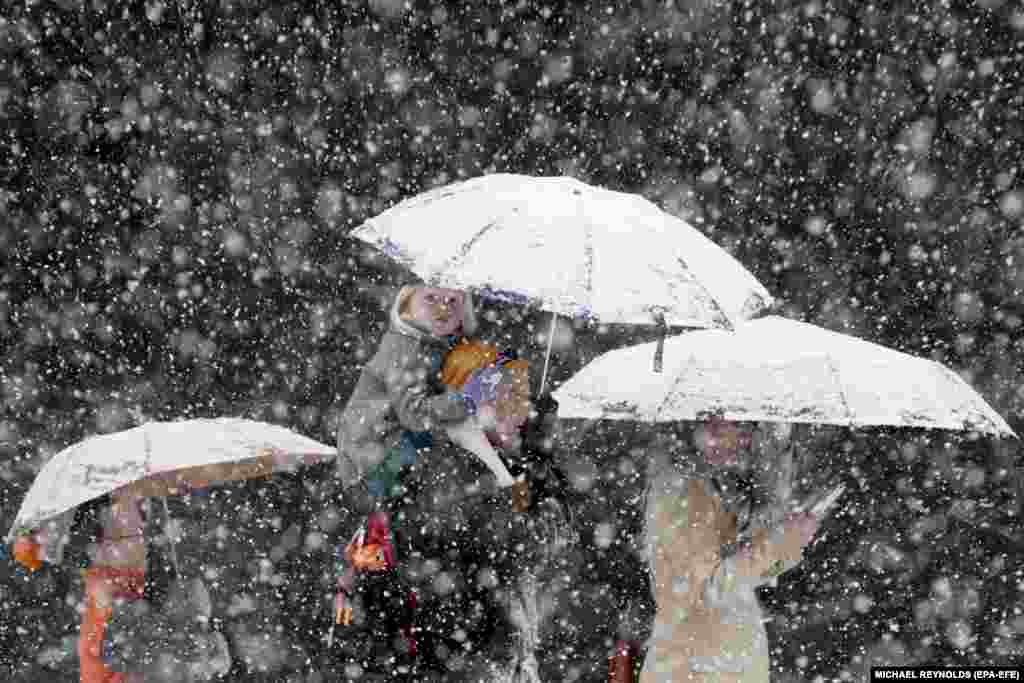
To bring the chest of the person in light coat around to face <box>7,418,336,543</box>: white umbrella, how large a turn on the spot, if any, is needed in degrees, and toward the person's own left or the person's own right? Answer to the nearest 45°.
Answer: approximately 135° to the person's own right

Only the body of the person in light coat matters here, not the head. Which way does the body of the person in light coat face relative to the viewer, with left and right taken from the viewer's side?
facing the viewer and to the right of the viewer

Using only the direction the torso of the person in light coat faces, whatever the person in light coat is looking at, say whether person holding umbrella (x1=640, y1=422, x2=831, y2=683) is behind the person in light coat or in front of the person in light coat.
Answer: in front

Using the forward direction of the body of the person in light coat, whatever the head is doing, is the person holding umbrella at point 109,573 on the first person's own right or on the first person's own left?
on the first person's own right
